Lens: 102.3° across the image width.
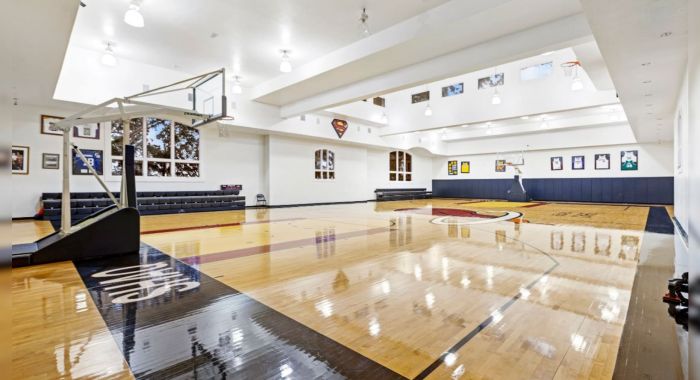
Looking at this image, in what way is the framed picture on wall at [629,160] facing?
toward the camera

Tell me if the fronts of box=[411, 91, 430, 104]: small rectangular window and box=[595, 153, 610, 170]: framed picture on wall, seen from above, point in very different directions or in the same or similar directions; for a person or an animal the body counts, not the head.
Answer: same or similar directions

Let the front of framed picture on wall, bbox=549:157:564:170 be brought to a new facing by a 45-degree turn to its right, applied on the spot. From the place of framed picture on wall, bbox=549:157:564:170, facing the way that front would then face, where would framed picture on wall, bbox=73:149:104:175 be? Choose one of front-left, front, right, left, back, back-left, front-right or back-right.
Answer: front

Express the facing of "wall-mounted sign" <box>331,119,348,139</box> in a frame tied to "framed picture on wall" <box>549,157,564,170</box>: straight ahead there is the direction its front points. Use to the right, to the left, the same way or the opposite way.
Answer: to the left

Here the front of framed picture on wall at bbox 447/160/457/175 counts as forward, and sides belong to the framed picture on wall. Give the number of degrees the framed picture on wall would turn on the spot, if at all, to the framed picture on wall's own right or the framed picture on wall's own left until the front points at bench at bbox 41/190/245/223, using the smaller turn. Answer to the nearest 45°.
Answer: approximately 45° to the framed picture on wall's own right

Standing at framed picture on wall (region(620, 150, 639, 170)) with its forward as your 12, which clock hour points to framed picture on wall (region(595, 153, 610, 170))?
framed picture on wall (region(595, 153, 610, 170)) is roughly at 3 o'clock from framed picture on wall (region(620, 150, 639, 170)).

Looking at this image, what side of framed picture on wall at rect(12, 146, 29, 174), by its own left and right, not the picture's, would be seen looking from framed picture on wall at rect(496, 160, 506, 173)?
left

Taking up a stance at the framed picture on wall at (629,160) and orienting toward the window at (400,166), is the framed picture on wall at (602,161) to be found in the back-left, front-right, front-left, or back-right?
front-right

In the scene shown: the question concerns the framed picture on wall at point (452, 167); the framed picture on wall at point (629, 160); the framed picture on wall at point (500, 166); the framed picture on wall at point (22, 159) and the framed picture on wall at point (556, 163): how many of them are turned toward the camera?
5

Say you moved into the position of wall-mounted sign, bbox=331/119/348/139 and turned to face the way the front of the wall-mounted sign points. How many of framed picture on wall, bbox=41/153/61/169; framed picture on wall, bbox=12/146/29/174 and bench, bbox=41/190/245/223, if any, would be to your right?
3

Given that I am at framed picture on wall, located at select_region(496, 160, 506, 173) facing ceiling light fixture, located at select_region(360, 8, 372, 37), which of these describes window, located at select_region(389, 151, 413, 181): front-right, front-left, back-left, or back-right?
front-right

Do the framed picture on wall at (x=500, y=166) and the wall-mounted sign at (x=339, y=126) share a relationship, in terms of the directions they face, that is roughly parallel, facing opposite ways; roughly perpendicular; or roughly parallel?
roughly perpendicular

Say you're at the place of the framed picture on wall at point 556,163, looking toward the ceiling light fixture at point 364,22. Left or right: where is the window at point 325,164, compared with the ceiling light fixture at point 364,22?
right

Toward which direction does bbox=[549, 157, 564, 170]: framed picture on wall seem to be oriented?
toward the camera

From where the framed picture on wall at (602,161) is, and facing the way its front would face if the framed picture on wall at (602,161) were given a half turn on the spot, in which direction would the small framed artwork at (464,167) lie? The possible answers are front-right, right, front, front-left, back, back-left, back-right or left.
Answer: left
